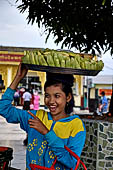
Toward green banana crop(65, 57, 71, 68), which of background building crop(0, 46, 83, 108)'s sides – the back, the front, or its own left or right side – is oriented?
front

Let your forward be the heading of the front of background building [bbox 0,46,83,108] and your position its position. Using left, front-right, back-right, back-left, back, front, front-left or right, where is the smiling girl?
front

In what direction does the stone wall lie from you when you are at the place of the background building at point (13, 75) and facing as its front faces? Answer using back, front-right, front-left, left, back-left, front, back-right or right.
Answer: front

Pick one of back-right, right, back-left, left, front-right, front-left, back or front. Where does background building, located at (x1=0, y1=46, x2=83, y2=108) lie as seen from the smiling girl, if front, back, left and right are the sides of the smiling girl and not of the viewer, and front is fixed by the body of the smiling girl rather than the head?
back-right

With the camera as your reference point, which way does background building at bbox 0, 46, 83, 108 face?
facing the viewer

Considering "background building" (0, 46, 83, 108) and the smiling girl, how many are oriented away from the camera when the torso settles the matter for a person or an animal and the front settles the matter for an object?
0

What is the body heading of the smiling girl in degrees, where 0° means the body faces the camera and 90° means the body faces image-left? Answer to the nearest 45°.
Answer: approximately 45°

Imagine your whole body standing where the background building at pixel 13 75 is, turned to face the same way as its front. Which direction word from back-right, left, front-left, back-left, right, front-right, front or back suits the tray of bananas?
front

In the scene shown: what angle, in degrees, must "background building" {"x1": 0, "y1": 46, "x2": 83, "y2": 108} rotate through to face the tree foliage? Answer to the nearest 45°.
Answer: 0° — it already faces it

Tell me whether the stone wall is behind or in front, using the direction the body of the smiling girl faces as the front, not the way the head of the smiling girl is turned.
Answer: behind
